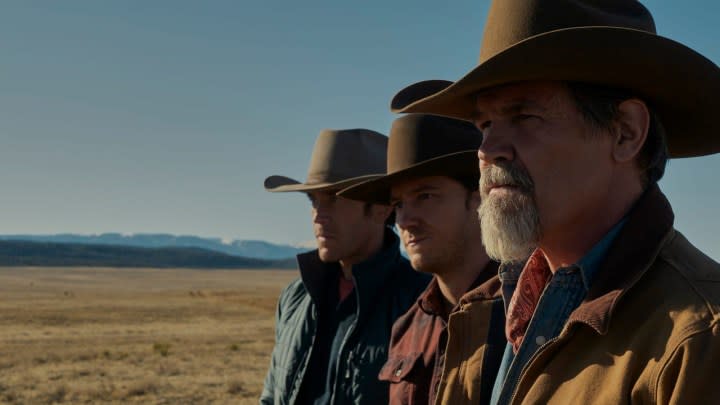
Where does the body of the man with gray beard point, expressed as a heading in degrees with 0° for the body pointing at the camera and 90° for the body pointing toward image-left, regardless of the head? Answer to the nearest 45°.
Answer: approximately 45°

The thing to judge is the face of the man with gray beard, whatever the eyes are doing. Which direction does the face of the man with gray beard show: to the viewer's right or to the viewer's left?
to the viewer's left
